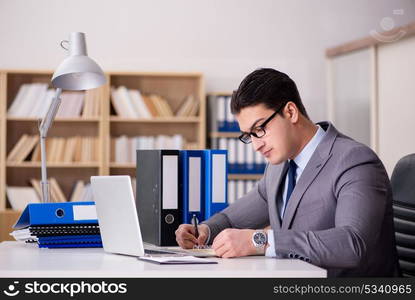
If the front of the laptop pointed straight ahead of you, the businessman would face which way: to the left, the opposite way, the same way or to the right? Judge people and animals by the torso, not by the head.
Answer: the opposite way

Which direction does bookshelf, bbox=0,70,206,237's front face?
toward the camera

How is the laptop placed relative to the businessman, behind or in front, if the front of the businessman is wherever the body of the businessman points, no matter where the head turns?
in front

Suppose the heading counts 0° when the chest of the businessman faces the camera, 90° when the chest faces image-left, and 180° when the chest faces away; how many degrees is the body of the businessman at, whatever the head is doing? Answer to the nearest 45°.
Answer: approximately 45°

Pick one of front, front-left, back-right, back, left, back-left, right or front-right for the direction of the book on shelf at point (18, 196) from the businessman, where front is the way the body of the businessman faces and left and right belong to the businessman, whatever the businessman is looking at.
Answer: right

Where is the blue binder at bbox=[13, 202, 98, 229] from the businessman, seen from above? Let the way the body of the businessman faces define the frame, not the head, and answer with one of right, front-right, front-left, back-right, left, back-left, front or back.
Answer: front-right

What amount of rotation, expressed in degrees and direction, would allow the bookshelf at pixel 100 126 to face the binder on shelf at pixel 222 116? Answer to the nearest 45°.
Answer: approximately 90° to its left

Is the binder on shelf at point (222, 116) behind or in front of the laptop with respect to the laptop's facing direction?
in front

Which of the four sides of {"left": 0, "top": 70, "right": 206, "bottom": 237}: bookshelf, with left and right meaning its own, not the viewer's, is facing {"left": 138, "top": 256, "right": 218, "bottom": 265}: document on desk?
front

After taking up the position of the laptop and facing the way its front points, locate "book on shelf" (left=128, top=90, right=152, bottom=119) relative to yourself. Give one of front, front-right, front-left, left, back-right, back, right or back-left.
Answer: front-left

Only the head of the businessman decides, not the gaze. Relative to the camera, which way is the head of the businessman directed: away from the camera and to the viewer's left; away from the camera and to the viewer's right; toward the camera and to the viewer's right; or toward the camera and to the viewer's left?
toward the camera and to the viewer's left

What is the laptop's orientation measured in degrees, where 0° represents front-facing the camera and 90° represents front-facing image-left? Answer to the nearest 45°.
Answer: approximately 225°

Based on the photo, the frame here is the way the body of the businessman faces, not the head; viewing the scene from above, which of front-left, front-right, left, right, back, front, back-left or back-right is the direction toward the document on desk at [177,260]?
front

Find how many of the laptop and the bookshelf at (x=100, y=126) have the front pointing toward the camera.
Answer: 1

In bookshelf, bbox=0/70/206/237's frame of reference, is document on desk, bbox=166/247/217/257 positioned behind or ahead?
ahead

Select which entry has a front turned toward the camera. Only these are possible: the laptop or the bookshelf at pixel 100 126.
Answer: the bookshelf
